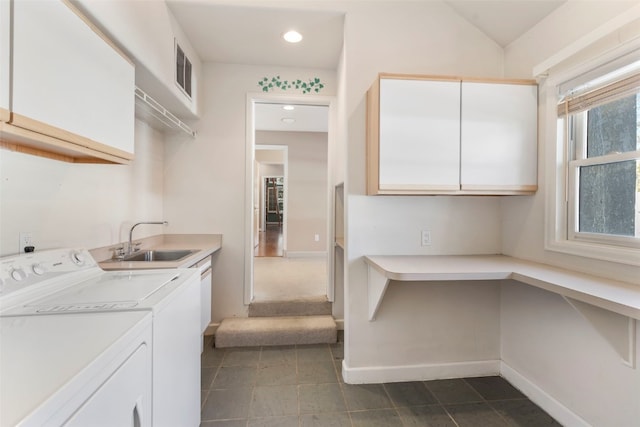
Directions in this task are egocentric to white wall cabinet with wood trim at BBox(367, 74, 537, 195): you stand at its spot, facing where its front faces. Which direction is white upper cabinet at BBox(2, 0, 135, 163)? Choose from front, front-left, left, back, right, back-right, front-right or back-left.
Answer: front-right

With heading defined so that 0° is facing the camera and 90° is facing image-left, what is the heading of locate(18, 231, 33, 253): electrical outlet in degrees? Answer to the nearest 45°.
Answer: approximately 315°

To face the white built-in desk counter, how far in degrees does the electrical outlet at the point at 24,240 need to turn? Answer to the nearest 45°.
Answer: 0° — it already faces it

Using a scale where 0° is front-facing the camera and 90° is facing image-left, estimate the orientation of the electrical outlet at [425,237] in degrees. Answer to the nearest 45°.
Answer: approximately 0°

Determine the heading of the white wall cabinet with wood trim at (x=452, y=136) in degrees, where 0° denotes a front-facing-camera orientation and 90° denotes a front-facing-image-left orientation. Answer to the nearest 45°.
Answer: approximately 0°

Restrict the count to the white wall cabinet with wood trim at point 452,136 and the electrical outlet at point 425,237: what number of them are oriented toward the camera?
2
